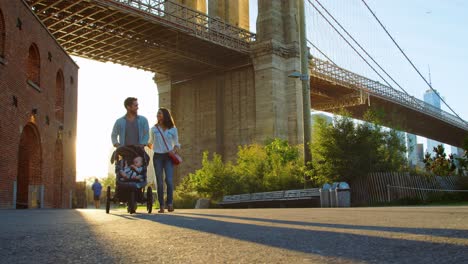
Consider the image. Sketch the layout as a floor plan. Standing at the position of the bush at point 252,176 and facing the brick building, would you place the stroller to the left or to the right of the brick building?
left

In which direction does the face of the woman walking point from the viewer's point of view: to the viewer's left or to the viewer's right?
to the viewer's left

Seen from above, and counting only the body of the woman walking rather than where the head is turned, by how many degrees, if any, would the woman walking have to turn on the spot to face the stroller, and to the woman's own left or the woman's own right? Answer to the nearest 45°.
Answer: approximately 45° to the woman's own right

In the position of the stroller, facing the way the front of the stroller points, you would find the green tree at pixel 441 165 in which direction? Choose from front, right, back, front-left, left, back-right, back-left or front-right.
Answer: back-left

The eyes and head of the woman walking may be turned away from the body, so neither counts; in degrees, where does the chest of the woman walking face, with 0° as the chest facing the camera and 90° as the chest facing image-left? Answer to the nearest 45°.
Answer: approximately 0°

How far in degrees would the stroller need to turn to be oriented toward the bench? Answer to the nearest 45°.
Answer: approximately 135° to its left

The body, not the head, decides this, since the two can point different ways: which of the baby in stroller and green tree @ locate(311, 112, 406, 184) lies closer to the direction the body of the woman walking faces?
the baby in stroller

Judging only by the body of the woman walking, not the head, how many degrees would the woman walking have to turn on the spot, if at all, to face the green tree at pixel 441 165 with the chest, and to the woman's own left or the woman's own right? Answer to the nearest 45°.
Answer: approximately 135° to the woman's own left

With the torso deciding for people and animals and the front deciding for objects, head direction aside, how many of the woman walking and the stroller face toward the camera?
2
